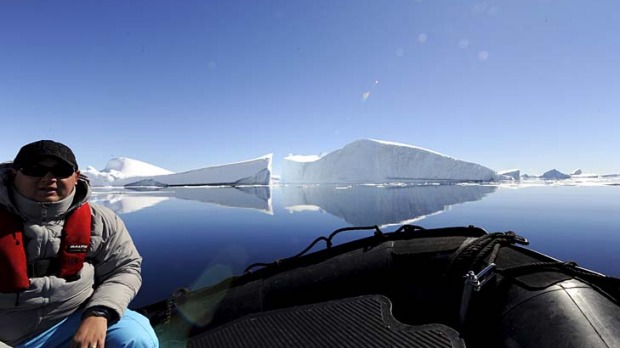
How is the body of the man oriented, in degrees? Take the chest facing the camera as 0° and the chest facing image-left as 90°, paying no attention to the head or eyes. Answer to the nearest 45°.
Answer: approximately 0°
